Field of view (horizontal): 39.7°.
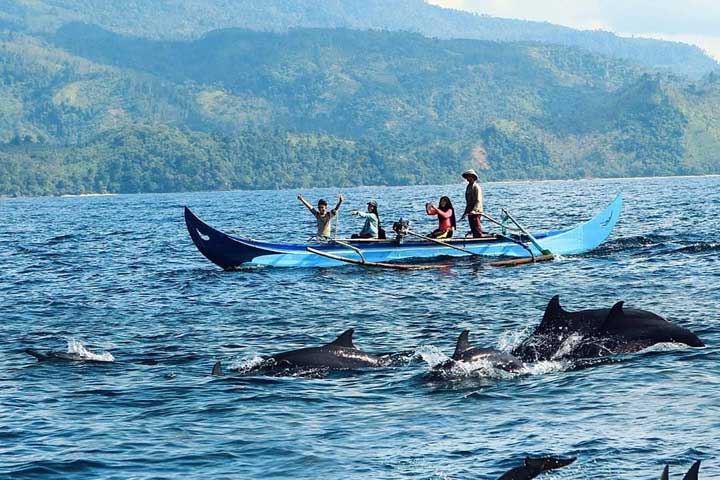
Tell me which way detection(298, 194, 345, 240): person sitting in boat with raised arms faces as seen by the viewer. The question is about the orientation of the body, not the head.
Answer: toward the camera

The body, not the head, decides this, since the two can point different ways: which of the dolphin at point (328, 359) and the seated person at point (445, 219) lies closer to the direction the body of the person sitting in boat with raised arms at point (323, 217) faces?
the dolphin

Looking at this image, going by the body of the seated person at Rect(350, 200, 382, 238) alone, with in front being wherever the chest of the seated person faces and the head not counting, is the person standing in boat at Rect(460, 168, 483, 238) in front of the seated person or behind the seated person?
behind

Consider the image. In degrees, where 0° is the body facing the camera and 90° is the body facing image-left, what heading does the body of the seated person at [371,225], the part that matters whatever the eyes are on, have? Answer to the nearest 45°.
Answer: approximately 90°

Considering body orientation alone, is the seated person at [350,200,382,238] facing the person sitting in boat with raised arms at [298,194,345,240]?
yes

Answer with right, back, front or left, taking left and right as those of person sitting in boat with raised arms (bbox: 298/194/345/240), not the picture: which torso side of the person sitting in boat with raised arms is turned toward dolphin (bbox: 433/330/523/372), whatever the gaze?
front

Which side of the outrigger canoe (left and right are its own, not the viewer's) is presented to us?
left
